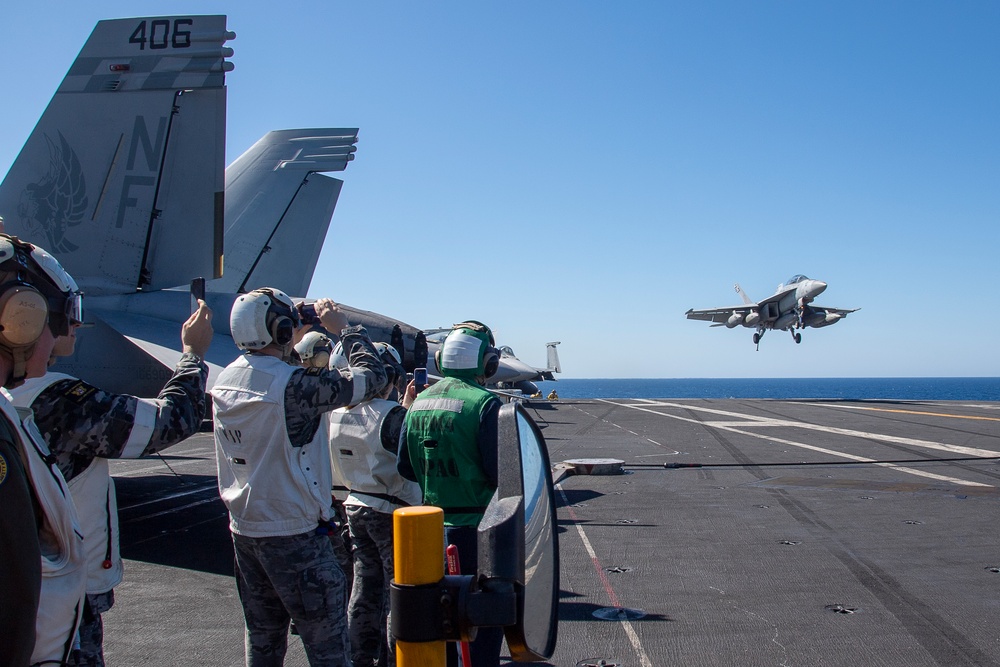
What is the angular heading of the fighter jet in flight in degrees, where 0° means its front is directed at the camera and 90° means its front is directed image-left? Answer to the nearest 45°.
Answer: approximately 315°

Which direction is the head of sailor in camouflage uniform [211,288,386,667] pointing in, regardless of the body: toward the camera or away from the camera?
away from the camera

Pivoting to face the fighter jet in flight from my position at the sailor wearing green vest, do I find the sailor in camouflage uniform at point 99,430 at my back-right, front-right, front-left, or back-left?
back-left

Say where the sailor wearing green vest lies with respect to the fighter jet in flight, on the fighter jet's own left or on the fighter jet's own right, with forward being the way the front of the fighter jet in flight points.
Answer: on the fighter jet's own right

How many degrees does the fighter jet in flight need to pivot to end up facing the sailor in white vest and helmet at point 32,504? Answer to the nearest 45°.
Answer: approximately 45° to its right

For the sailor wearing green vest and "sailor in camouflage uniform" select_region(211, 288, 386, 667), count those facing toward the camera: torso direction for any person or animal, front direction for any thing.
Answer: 0

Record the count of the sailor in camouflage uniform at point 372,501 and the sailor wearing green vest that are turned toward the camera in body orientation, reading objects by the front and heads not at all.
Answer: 0

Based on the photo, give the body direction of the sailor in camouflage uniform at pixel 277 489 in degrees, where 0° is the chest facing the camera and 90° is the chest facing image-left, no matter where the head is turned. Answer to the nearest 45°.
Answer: approximately 225°

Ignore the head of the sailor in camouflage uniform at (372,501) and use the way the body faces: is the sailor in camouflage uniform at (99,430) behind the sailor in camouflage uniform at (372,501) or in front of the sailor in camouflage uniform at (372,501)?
behind

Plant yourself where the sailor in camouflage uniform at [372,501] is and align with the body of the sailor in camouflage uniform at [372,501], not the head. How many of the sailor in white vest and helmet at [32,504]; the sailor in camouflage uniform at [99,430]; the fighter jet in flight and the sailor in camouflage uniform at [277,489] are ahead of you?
1

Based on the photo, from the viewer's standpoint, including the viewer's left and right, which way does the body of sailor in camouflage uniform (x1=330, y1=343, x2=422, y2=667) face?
facing away from the viewer and to the right of the viewer
